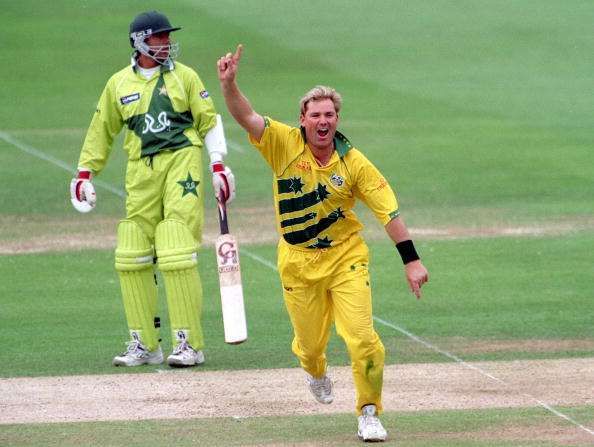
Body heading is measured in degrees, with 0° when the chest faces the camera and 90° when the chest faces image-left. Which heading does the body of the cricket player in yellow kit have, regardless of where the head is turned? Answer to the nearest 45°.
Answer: approximately 0°

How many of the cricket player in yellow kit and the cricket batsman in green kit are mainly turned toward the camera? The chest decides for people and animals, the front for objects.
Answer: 2

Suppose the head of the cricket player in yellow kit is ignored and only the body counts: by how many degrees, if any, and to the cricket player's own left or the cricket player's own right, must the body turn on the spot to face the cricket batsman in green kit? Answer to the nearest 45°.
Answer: approximately 135° to the cricket player's own right
